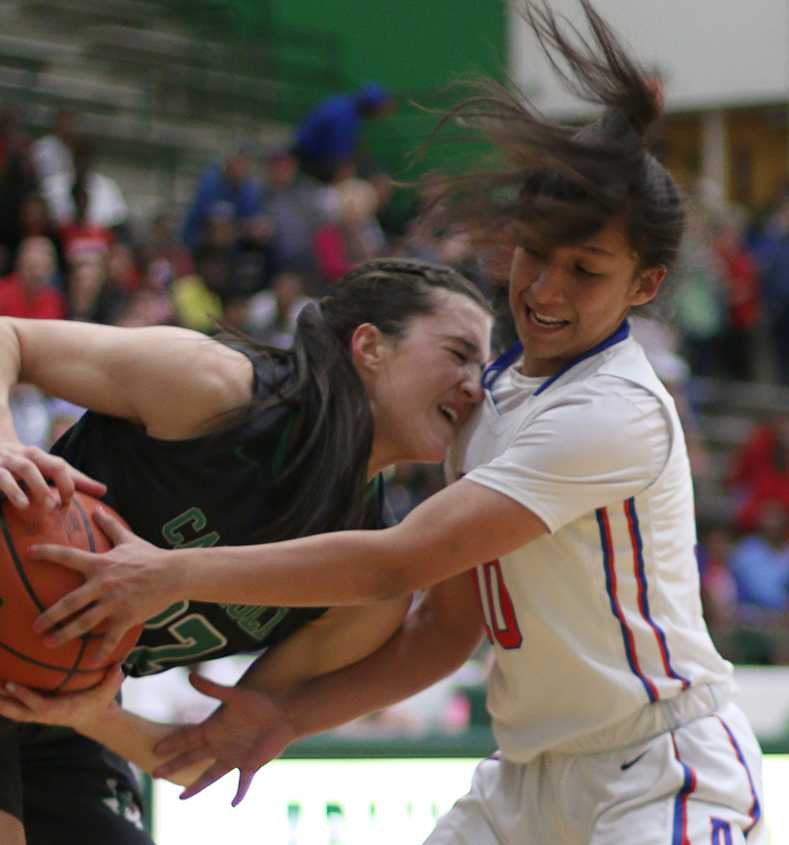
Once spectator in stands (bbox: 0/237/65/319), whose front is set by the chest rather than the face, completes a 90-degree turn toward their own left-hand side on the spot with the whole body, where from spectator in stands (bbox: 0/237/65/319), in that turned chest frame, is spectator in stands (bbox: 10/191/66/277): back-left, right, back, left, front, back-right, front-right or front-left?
left

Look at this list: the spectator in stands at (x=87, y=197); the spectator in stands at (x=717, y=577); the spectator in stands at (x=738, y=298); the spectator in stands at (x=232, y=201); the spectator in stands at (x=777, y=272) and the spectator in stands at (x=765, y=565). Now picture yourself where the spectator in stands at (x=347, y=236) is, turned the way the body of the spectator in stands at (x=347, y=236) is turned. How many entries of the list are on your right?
2

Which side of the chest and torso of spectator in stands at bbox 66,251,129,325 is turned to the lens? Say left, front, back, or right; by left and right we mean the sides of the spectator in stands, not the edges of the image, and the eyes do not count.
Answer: front

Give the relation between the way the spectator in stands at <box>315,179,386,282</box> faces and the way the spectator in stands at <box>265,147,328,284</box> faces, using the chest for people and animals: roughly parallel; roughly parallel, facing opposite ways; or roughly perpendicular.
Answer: roughly parallel

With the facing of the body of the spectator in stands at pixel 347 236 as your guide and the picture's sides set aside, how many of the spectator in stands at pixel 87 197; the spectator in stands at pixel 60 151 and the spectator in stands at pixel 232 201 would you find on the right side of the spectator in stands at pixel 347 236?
3

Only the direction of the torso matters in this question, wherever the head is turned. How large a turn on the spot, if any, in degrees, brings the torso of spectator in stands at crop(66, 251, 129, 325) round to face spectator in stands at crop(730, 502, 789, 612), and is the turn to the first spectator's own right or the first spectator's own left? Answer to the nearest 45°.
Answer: approximately 90° to the first spectator's own left

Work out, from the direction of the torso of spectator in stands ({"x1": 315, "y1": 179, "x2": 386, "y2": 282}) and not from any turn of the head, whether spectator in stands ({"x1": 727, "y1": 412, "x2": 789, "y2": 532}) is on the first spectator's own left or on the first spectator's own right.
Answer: on the first spectator's own left

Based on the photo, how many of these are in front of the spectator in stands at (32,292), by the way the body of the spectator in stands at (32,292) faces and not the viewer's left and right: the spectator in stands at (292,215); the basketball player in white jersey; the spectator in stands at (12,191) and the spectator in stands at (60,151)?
1

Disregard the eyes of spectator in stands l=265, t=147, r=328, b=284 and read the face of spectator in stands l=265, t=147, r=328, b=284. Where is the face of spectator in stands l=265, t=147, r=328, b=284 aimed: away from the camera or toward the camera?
toward the camera

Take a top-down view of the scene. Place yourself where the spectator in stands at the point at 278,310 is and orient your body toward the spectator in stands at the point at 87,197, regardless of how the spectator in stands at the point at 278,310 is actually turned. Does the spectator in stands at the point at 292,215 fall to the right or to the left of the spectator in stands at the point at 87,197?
right

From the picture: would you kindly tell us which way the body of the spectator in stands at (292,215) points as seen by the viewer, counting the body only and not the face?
toward the camera

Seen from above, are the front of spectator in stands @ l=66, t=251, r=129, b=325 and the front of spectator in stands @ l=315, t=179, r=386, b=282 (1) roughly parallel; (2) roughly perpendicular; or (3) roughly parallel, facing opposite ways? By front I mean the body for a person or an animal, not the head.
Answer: roughly parallel

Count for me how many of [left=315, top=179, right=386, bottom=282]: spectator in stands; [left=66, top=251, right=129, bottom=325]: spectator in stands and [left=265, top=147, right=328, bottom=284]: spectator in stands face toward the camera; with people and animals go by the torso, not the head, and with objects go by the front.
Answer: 3

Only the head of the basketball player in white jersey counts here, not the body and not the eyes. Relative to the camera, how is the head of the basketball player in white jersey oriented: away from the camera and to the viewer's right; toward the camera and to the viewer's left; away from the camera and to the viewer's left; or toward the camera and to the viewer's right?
toward the camera and to the viewer's left

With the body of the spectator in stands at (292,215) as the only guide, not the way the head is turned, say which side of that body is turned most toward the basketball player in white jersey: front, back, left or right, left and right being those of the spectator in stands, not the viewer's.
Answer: front
